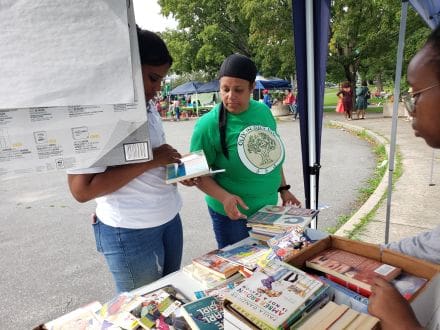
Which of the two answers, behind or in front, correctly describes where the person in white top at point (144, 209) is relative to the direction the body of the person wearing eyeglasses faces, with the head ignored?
in front

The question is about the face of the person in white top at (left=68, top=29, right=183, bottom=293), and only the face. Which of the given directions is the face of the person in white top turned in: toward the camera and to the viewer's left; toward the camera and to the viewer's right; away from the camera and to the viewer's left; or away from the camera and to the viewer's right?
toward the camera and to the viewer's right

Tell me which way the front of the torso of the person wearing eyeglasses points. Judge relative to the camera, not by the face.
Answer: to the viewer's left

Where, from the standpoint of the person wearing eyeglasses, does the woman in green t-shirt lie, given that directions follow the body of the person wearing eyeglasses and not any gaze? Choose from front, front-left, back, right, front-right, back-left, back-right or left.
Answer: front-right

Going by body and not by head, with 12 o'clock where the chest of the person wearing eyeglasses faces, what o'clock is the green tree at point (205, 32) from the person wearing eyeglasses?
The green tree is roughly at 2 o'clock from the person wearing eyeglasses.

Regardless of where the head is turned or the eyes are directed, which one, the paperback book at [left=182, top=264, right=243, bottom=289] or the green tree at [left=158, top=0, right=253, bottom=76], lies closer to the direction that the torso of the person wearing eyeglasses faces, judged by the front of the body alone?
the paperback book

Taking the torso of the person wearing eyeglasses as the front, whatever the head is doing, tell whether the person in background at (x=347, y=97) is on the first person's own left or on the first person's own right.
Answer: on the first person's own right

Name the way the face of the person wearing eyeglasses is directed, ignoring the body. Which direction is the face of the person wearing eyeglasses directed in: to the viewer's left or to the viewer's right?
to the viewer's left

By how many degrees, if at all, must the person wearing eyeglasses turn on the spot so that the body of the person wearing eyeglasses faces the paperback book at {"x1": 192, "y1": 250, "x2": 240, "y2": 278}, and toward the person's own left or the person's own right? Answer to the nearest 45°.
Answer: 0° — they already face it

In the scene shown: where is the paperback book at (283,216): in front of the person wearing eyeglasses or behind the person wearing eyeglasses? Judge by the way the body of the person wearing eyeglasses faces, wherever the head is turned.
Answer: in front

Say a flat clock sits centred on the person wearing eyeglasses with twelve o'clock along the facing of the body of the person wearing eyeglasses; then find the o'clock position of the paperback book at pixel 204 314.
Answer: The paperback book is roughly at 11 o'clock from the person wearing eyeglasses.
